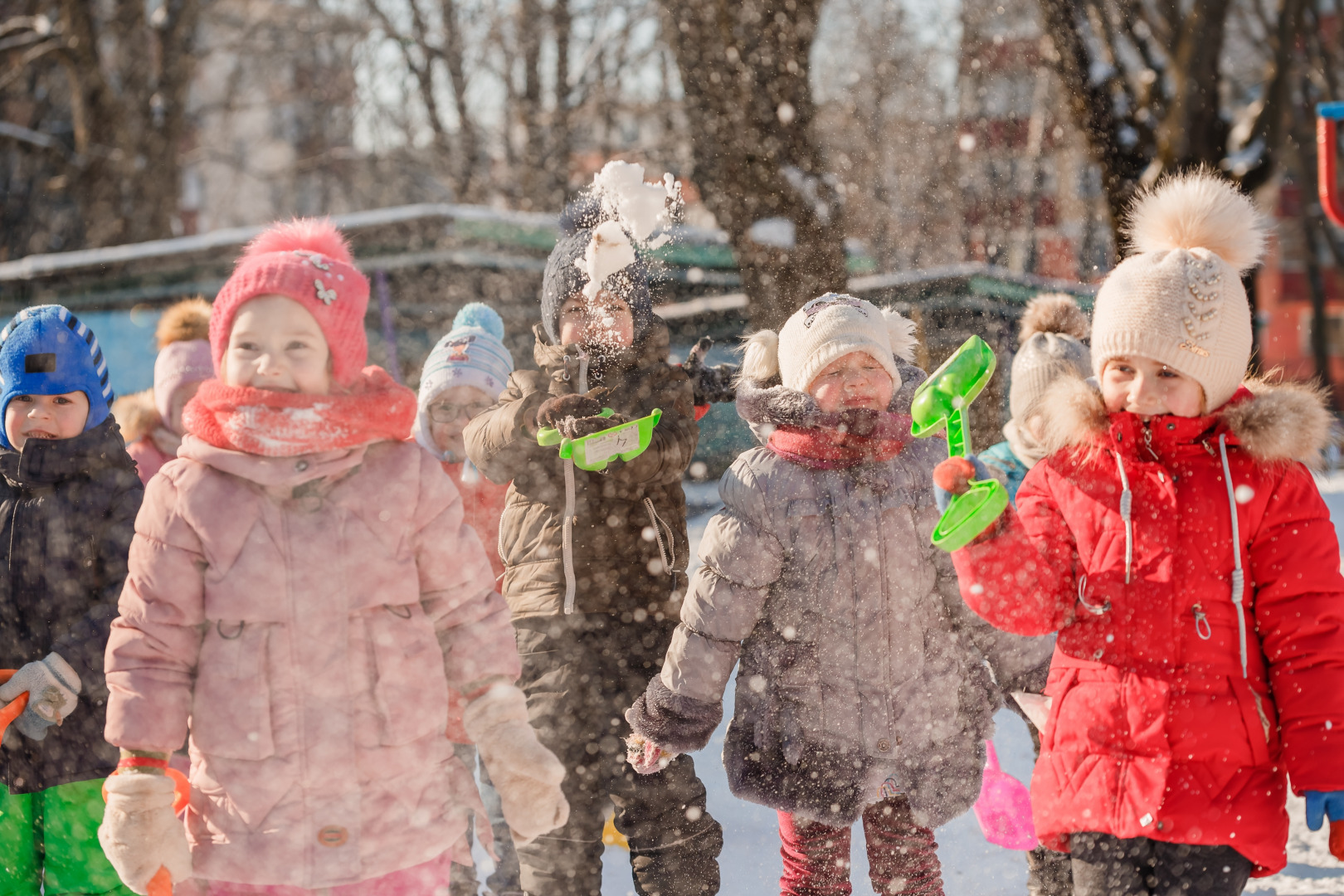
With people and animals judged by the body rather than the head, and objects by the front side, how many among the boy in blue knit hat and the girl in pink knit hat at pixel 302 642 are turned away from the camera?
0

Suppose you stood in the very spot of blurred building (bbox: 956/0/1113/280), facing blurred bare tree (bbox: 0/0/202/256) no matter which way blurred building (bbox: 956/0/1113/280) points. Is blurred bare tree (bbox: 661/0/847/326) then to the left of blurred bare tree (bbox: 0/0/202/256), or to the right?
left

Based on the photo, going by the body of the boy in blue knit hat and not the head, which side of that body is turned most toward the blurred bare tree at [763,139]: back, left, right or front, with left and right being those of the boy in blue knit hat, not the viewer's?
back

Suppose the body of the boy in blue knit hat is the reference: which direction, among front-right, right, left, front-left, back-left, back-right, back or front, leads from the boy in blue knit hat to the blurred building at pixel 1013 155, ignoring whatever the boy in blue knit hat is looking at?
back

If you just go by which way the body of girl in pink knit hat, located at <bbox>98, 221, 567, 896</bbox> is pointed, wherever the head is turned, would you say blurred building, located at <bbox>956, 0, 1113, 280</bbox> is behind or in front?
behind

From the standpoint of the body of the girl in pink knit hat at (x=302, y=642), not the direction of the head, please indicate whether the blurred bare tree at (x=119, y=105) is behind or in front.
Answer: behind
